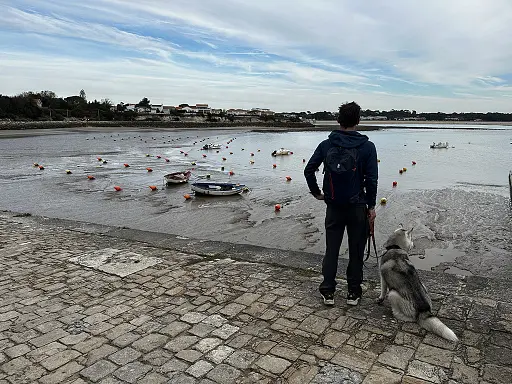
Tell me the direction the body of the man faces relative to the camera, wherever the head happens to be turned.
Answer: away from the camera

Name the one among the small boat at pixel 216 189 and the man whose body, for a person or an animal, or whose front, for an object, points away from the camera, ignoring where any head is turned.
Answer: the man

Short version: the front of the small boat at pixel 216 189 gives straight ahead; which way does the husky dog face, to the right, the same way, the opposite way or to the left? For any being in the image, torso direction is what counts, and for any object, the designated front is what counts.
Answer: to the left

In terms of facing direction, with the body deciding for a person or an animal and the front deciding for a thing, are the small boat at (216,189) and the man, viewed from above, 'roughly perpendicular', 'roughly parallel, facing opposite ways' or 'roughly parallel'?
roughly perpendicular

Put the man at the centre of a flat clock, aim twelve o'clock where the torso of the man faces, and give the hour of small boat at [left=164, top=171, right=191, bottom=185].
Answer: The small boat is roughly at 11 o'clock from the man.

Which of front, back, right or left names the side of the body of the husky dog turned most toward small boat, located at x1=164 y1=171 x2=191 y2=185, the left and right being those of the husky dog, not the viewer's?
front

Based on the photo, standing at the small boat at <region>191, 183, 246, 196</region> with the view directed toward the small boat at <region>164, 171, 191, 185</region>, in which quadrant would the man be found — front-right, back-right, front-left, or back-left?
back-left

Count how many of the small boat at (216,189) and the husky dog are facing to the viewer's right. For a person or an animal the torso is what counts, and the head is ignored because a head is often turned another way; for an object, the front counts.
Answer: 1

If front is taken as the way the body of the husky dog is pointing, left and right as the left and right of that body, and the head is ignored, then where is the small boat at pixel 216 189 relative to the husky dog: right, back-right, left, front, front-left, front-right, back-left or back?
front

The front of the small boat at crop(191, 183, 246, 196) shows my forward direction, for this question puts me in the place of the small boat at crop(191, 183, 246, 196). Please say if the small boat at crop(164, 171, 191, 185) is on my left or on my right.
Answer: on my left

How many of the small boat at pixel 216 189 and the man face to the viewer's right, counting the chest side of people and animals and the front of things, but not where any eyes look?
1

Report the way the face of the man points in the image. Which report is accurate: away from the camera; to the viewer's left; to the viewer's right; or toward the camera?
away from the camera
